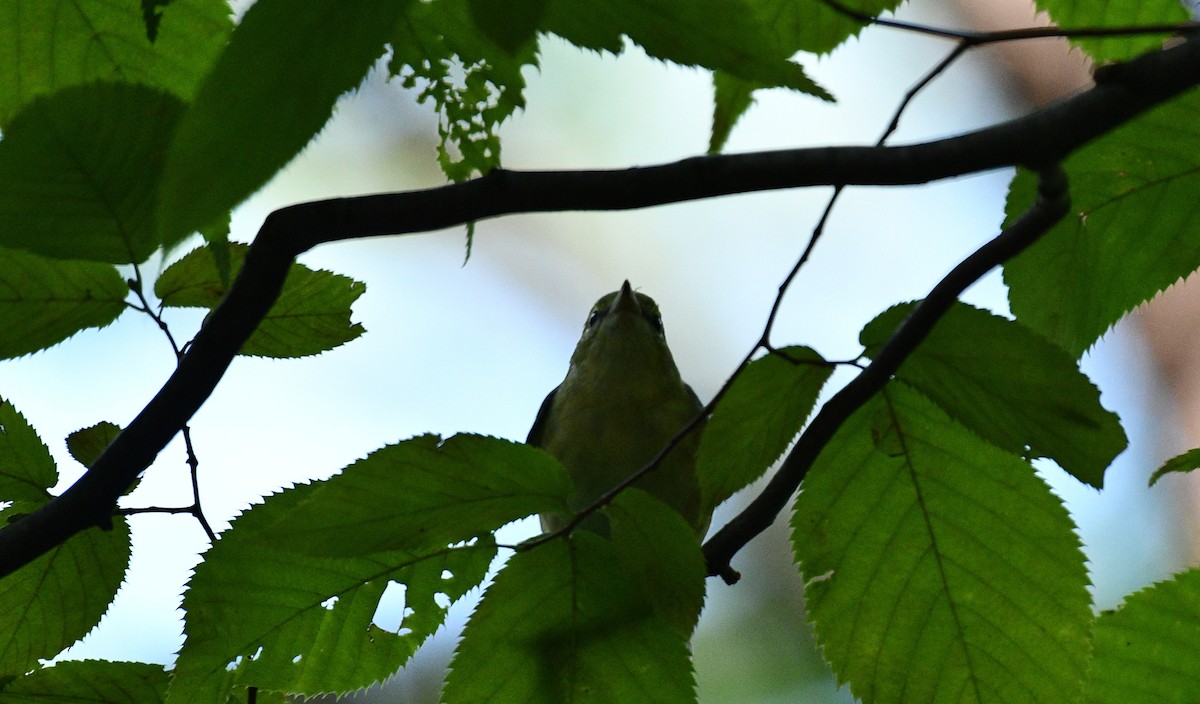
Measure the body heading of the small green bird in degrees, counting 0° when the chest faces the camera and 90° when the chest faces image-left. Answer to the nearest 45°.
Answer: approximately 0°

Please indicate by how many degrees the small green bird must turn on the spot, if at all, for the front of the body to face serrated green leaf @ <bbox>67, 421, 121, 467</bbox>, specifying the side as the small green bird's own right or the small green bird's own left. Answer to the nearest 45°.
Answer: approximately 45° to the small green bird's own right

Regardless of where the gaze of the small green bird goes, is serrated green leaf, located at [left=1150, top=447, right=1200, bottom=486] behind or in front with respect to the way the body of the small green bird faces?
in front

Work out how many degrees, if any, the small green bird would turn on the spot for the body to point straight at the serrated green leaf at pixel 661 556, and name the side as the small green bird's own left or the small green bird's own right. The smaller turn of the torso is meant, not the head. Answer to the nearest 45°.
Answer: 0° — it already faces it

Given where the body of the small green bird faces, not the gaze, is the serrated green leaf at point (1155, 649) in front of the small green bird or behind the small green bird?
in front
